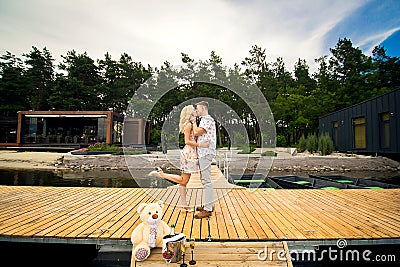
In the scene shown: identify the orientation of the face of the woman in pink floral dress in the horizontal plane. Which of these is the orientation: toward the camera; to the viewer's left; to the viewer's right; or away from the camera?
to the viewer's right

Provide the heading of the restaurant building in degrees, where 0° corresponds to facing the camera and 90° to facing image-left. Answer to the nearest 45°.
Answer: approximately 0°

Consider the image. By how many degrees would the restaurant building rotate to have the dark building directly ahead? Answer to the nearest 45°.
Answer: approximately 45° to its left

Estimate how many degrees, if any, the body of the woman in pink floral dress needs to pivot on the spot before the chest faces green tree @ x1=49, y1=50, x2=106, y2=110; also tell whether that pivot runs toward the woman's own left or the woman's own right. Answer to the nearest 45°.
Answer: approximately 135° to the woman's own left

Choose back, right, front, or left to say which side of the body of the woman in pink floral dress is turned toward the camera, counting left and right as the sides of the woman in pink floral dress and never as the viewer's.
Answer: right

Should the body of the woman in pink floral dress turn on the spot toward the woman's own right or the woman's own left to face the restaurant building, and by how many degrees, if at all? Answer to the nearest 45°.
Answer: approximately 135° to the woman's own left

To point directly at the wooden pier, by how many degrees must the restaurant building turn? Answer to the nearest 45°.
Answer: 0° — it already faces it

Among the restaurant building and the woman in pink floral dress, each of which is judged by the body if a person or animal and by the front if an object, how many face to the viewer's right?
1

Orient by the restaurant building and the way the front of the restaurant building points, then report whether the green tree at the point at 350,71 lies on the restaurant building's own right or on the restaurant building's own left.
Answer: on the restaurant building's own left

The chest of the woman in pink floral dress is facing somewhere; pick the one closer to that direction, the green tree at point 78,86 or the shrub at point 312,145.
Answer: the shrub
